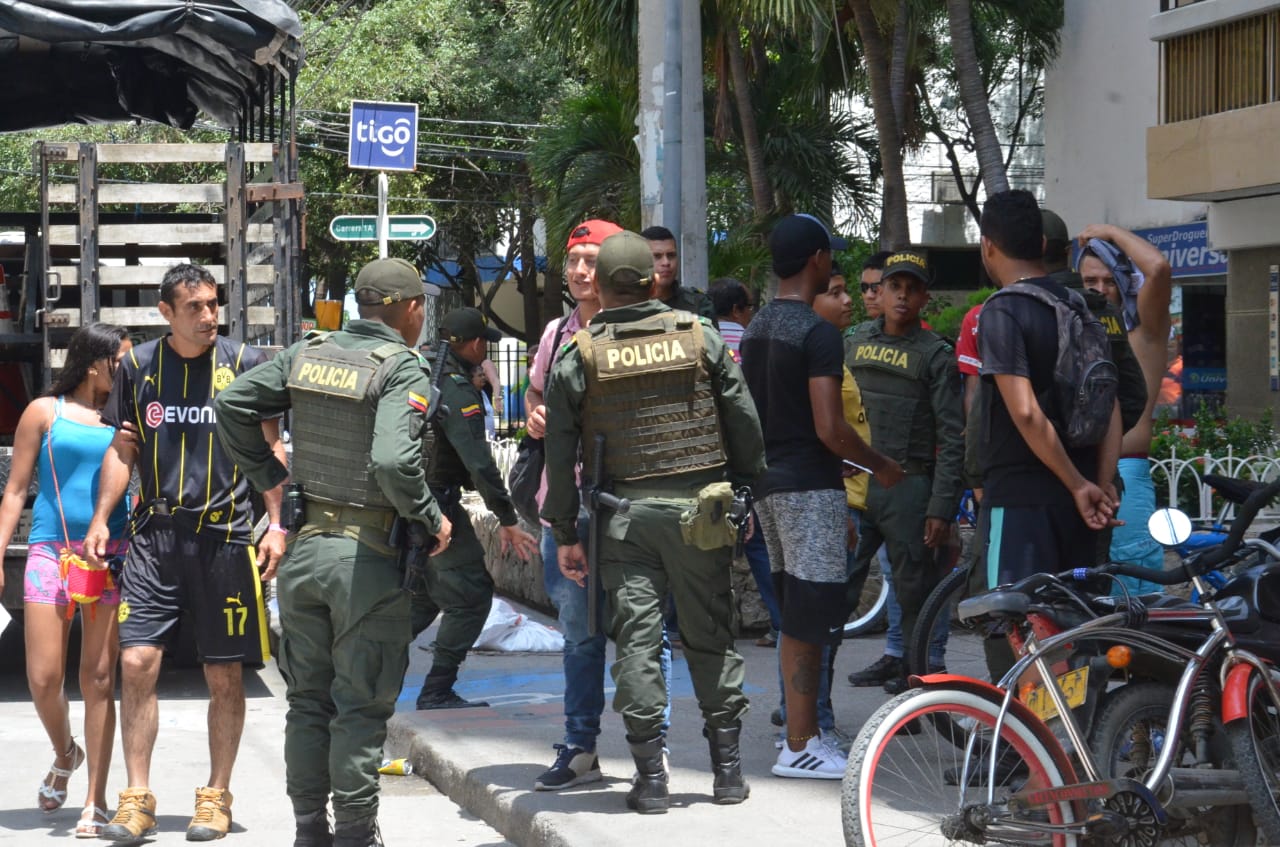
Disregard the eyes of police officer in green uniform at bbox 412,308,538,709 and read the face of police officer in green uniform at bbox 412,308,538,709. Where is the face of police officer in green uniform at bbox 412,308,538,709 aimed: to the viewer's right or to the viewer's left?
to the viewer's right

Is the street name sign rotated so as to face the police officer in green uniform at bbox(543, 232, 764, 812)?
yes

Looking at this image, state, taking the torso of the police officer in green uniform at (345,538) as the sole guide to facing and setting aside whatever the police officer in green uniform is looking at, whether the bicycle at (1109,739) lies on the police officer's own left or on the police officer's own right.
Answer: on the police officer's own right

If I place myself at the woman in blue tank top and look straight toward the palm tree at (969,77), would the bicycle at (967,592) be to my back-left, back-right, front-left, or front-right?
front-right

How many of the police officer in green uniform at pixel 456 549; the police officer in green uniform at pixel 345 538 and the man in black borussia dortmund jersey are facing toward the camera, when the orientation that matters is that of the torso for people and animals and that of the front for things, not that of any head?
1

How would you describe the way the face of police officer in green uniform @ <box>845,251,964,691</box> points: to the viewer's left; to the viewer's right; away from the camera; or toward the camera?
toward the camera

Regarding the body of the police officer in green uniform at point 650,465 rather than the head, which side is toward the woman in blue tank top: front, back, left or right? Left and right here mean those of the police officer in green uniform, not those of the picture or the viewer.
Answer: left

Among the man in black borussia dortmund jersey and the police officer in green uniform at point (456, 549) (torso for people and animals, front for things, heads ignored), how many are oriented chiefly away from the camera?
0

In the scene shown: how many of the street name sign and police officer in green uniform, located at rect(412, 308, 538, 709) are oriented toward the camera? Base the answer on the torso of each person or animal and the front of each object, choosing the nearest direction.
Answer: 1

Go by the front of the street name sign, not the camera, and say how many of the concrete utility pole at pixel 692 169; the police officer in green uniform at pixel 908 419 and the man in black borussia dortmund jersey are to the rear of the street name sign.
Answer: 0

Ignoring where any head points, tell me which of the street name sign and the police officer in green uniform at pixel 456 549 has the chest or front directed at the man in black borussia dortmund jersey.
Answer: the street name sign

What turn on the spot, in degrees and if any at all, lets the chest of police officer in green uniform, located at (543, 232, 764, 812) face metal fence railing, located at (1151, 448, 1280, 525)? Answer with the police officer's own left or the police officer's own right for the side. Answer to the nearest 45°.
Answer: approximately 45° to the police officer's own right

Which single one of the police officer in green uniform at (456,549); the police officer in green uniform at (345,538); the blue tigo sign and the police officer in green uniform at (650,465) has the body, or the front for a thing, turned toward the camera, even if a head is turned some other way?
the blue tigo sign

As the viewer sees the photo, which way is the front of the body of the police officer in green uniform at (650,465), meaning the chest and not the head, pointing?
away from the camera

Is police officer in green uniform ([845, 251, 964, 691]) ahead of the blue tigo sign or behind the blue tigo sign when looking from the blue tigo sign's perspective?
ahead

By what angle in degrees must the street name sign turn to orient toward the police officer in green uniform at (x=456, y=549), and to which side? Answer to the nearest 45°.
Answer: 0° — it already faces them

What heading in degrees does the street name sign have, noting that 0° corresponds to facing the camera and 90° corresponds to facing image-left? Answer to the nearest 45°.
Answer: approximately 0°

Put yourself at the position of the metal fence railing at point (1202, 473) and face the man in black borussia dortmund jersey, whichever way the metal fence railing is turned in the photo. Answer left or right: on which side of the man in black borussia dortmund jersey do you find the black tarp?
right

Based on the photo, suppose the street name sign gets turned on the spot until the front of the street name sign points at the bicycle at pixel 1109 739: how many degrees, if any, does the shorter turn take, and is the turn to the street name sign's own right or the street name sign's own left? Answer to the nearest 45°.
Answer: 0° — it already faces it

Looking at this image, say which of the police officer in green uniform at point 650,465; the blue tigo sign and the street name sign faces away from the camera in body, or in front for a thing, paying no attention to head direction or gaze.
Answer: the police officer in green uniform

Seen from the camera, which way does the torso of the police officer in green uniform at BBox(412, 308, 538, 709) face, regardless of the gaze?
to the viewer's right

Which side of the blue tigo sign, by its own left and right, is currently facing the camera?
front
